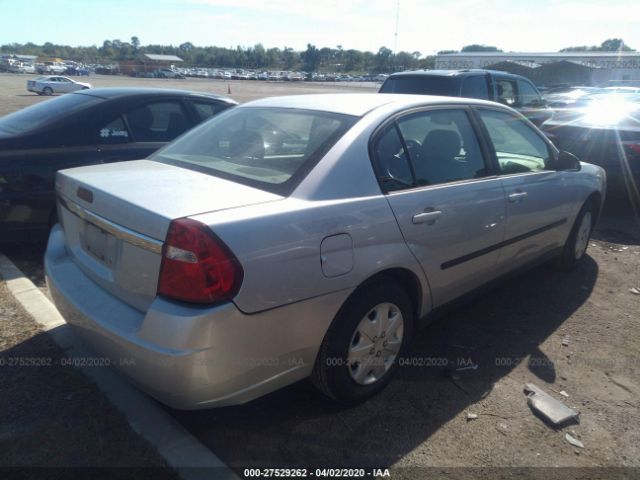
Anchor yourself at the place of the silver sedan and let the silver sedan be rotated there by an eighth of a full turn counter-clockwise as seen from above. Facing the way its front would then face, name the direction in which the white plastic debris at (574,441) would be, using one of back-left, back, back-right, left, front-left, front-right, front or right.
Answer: right

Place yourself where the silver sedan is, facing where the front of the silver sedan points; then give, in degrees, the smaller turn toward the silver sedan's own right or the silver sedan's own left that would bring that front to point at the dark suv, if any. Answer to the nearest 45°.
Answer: approximately 45° to the silver sedan's own left

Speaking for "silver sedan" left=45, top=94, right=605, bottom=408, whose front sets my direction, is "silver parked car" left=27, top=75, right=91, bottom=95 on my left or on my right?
on my left

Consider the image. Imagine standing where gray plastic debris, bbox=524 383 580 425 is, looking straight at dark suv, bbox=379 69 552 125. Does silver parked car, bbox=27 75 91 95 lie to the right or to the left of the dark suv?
left

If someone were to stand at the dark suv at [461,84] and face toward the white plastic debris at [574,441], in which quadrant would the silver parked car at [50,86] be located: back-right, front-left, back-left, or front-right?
back-right

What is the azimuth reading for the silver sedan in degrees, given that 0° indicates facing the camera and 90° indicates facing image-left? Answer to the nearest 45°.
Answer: approximately 225°
